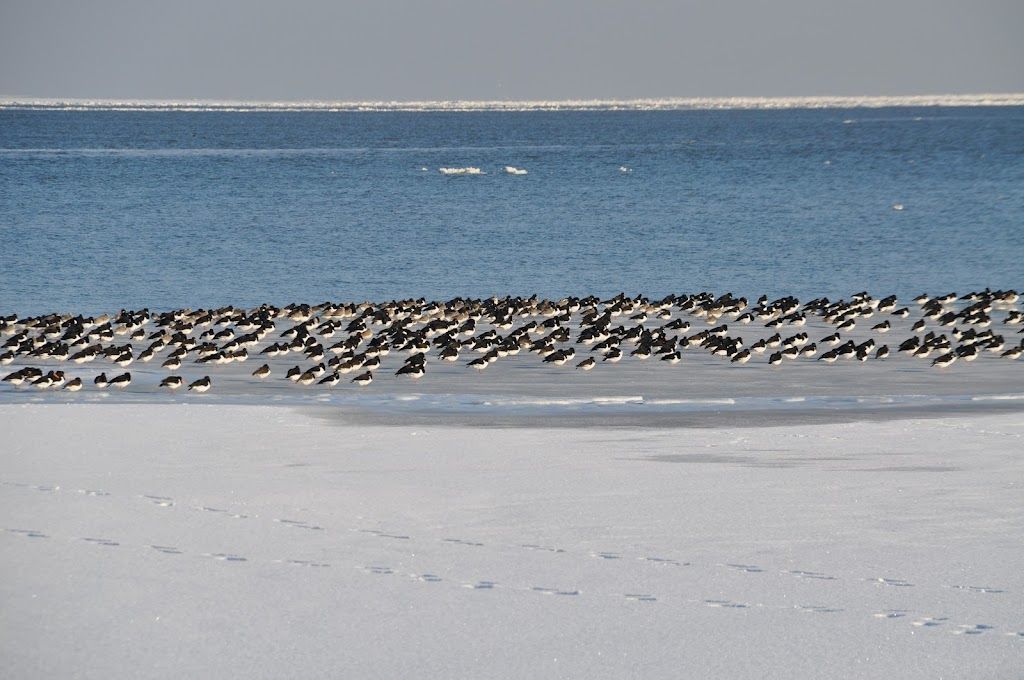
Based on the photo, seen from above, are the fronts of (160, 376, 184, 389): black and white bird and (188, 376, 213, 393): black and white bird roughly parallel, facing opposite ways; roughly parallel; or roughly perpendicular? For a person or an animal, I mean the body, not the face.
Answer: roughly parallel
